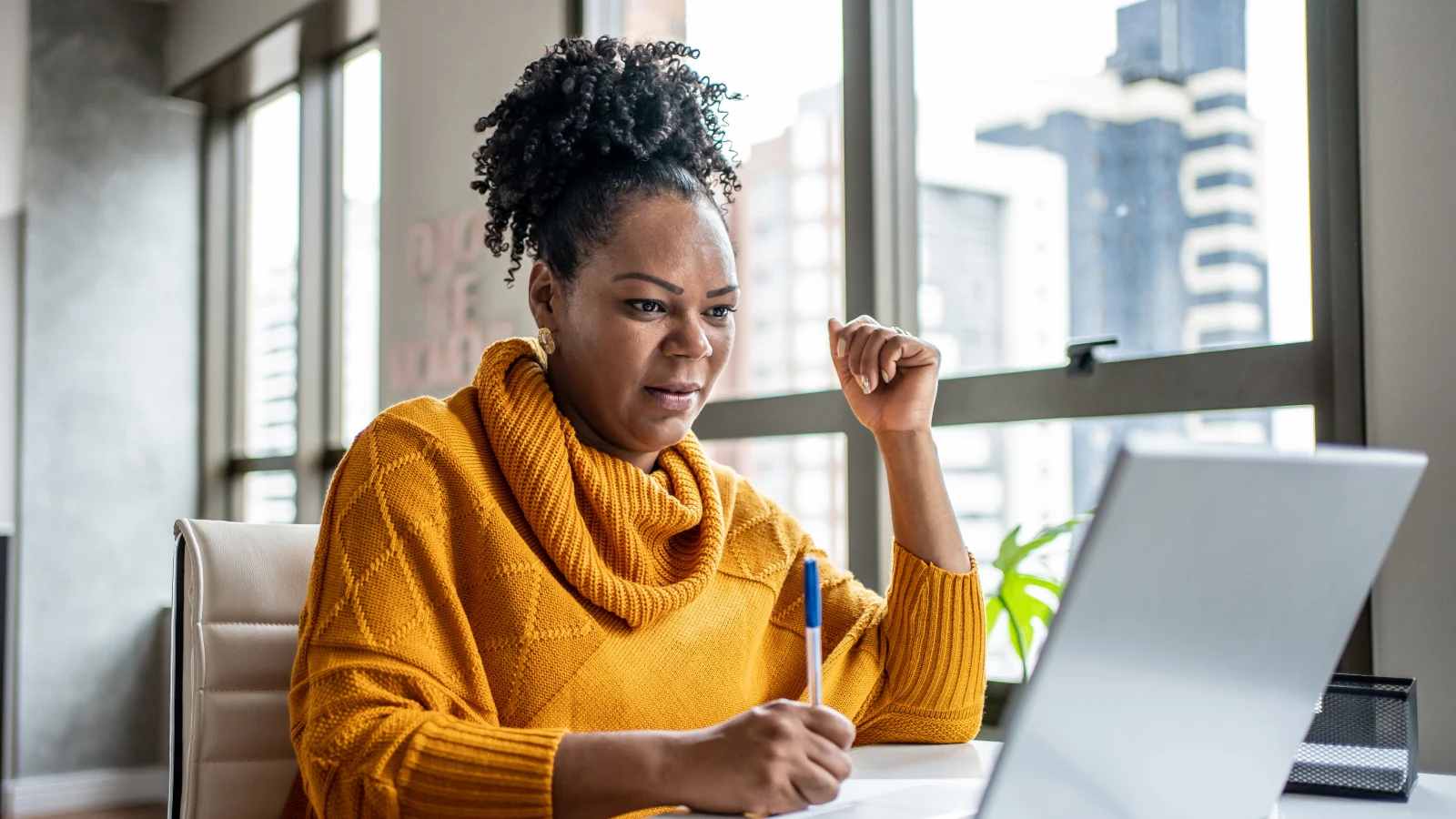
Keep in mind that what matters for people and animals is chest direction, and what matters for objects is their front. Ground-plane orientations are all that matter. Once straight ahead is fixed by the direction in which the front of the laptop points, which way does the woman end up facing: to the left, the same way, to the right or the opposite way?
the opposite way

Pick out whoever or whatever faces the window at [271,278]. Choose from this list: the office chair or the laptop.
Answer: the laptop

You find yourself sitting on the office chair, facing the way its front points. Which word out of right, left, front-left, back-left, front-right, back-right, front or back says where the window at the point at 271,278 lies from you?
back-left

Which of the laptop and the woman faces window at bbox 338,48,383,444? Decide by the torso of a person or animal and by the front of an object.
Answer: the laptop

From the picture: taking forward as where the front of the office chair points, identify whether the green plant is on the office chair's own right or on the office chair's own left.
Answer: on the office chair's own left

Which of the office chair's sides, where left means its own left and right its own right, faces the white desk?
front

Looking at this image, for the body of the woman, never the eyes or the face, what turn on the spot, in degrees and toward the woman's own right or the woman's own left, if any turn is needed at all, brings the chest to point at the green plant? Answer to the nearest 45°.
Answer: approximately 90° to the woman's own left

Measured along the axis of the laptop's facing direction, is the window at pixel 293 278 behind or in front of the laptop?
in front

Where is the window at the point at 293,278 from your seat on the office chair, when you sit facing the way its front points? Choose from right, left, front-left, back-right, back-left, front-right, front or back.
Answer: back-left

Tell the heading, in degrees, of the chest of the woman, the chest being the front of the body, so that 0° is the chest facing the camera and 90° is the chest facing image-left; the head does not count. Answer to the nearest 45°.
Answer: approximately 315°

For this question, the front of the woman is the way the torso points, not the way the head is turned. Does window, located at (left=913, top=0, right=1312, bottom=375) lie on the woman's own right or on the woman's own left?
on the woman's own left

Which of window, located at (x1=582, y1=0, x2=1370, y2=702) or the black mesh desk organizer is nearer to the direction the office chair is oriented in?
the black mesh desk organizer

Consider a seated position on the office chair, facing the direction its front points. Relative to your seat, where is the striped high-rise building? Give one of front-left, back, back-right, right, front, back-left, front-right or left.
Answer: front-left

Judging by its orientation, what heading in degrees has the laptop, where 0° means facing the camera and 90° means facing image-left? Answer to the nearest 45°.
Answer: approximately 135°

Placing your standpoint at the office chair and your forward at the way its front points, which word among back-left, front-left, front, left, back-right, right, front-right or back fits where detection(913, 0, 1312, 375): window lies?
front-left

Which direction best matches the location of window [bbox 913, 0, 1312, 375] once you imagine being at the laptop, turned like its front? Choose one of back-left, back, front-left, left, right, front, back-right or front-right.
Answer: front-right

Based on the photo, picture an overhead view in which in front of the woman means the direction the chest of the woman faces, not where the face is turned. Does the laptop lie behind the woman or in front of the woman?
in front

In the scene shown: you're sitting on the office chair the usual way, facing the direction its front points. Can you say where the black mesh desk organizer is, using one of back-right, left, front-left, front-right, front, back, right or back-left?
front

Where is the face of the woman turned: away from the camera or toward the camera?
toward the camera

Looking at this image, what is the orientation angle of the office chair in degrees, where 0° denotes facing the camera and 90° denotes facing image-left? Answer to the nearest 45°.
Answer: approximately 315°

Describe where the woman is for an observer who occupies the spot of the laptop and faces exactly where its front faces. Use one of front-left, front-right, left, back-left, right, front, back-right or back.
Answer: front

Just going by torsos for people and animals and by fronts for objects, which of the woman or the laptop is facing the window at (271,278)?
the laptop
